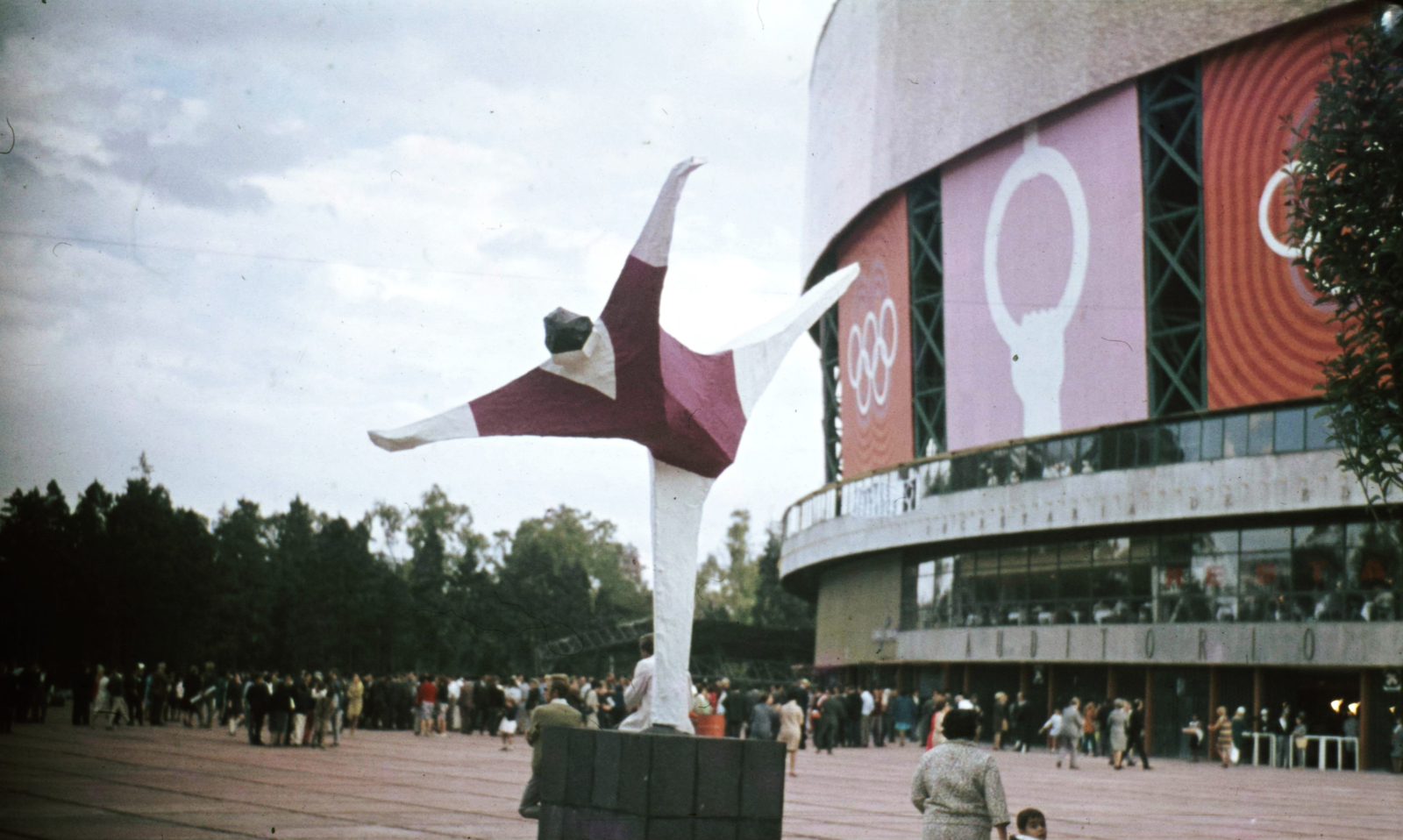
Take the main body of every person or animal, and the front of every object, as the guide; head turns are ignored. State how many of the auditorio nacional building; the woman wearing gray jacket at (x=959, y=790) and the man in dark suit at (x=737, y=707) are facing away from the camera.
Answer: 2

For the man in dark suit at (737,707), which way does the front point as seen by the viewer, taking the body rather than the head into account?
away from the camera

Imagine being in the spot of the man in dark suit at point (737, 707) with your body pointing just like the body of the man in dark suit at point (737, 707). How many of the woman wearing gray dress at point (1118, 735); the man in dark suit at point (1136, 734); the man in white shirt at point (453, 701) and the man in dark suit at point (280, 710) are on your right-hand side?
2

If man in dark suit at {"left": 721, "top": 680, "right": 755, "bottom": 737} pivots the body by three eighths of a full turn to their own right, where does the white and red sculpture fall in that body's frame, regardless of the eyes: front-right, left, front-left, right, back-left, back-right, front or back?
front-right

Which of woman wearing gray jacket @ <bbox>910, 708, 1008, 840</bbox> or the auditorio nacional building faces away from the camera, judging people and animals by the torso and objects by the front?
the woman wearing gray jacket

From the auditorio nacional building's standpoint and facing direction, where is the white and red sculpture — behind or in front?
in front

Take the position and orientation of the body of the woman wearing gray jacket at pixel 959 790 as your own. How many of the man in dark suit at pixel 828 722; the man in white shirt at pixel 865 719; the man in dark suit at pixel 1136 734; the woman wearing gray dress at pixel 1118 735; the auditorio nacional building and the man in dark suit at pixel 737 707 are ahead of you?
6

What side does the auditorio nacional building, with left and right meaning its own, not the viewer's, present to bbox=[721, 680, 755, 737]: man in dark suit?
front

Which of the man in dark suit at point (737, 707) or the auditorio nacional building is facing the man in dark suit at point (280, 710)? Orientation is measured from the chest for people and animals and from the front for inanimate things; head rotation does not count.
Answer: the auditorio nacional building

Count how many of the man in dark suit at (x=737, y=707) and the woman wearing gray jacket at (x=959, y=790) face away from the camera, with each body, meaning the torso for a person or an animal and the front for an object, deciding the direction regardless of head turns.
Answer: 2

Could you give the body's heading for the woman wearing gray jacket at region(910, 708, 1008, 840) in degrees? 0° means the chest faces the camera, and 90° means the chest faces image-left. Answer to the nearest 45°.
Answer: approximately 180°

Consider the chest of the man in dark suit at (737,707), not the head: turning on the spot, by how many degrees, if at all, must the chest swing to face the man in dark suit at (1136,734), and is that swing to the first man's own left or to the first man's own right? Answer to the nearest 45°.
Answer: approximately 90° to the first man's own right

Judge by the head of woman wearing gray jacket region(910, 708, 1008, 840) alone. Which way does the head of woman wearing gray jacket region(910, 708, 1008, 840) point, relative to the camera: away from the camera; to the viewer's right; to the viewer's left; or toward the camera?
away from the camera

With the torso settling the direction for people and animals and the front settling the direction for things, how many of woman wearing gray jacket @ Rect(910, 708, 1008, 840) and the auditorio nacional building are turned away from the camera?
1
